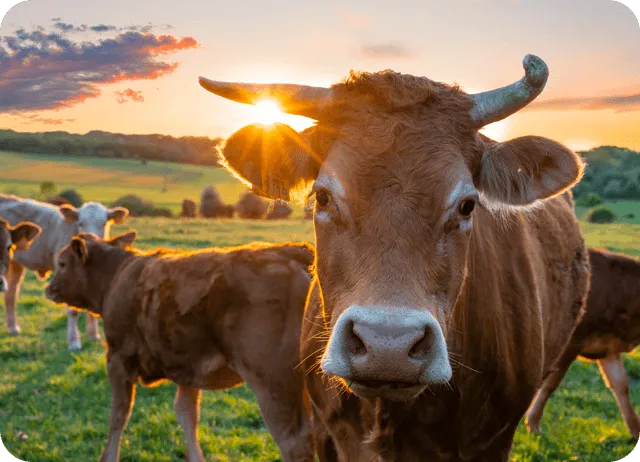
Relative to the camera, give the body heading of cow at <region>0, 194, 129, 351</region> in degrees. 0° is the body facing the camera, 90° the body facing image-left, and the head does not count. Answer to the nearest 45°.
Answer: approximately 315°
